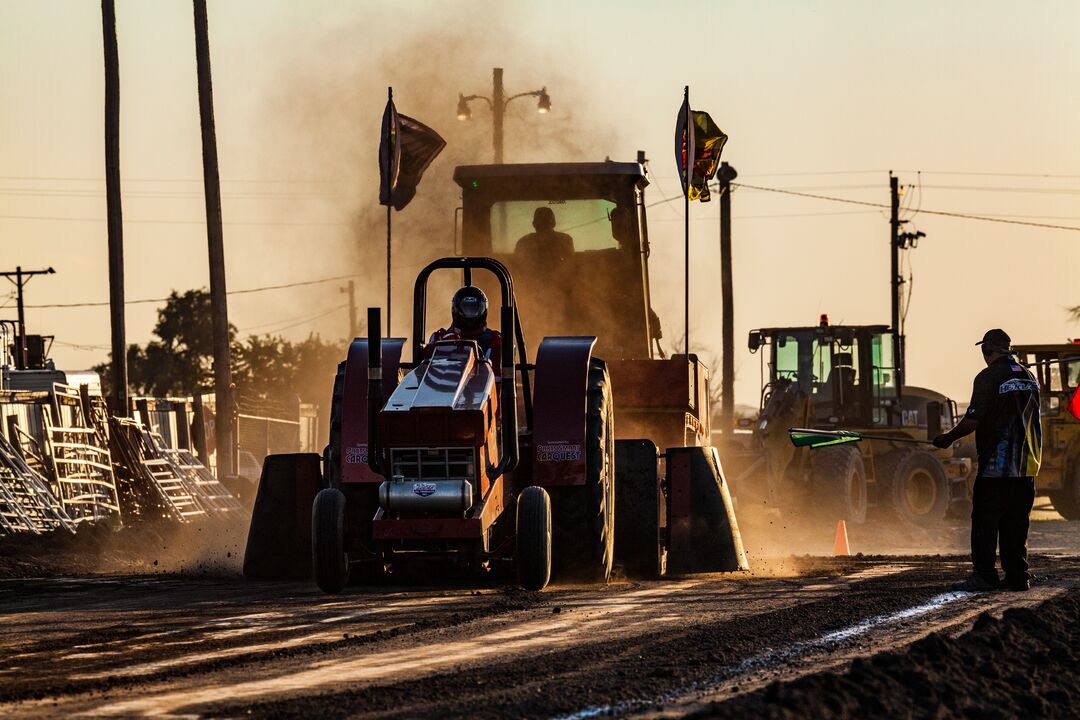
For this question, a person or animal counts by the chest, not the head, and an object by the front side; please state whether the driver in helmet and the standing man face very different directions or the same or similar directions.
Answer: very different directions

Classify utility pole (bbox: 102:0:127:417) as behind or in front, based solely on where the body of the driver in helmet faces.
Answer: behind

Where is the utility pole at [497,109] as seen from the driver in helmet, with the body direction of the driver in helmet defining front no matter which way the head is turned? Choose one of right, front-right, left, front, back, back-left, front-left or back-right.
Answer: back

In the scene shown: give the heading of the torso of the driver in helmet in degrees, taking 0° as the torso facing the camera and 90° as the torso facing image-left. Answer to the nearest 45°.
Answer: approximately 0°

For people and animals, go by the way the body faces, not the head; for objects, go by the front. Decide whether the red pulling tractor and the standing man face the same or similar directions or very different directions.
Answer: very different directions

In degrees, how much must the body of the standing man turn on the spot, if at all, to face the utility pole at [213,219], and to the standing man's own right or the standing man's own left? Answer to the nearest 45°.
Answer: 0° — they already face it

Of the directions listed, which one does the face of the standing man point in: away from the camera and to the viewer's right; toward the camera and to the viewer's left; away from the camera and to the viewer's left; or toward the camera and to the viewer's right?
away from the camera and to the viewer's left

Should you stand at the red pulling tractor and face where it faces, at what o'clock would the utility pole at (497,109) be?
The utility pole is roughly at 6 o'clock from the red pulling tractor.
